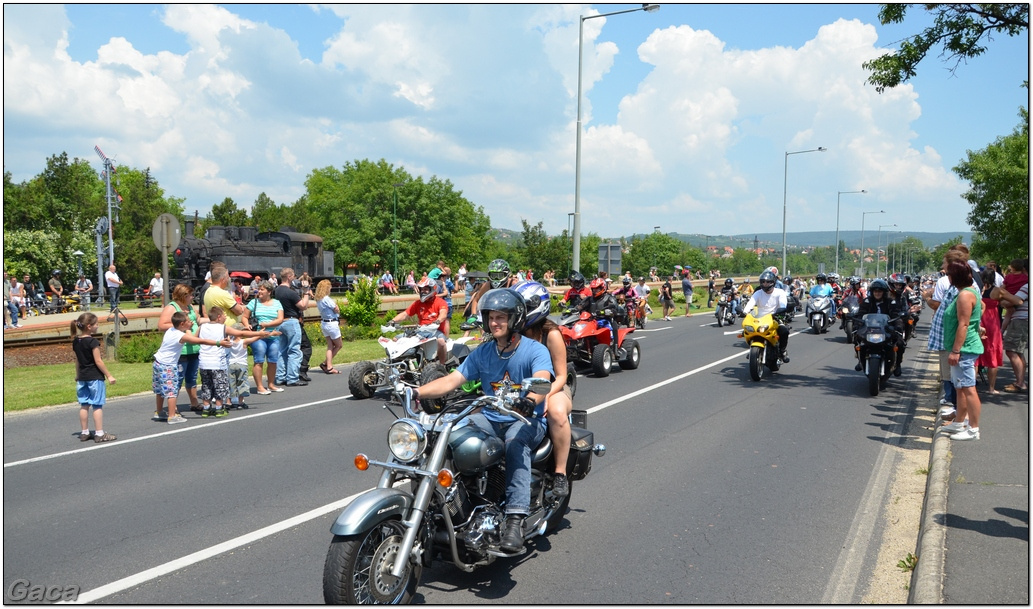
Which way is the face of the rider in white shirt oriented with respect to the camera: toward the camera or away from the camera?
toward the camera

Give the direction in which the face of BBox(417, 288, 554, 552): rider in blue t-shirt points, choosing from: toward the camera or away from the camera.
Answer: toward the camera

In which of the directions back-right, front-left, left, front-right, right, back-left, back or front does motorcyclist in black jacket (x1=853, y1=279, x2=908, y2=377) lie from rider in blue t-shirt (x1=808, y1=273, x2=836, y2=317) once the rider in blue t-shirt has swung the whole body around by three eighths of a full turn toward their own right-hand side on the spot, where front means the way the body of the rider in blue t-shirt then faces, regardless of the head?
back-left

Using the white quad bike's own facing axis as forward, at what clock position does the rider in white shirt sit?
The rider in white shirt is roughly at 7 o'clock from the white quad bike.

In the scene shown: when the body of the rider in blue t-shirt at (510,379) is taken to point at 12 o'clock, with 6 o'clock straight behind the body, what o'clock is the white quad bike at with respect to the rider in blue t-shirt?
The white quad bike is roughly at 4 o'clock from the rider in blue t-shirt.

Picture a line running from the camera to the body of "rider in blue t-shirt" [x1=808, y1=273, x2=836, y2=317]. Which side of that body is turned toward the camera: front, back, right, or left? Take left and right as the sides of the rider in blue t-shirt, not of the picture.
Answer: front

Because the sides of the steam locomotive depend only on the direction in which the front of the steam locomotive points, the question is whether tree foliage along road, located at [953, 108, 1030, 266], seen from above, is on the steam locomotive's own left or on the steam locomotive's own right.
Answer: on the steam locomotive's own left

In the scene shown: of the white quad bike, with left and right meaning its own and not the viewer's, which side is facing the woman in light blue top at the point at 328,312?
right

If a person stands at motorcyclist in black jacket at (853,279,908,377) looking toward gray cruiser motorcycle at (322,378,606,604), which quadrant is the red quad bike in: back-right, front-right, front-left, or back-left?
front-right

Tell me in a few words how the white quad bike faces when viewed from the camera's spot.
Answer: facing the viewer and to the left of the viewer

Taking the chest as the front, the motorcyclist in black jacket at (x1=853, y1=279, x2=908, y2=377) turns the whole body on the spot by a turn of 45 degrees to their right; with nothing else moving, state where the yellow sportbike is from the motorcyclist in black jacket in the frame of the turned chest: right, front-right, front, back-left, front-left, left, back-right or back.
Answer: front-right

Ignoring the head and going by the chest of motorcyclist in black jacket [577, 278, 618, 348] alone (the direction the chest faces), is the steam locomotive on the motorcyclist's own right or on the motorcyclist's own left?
on the motorcyclist's own right

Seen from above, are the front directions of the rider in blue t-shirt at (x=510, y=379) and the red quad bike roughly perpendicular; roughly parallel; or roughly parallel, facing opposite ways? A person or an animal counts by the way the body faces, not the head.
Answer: roughly parallel
